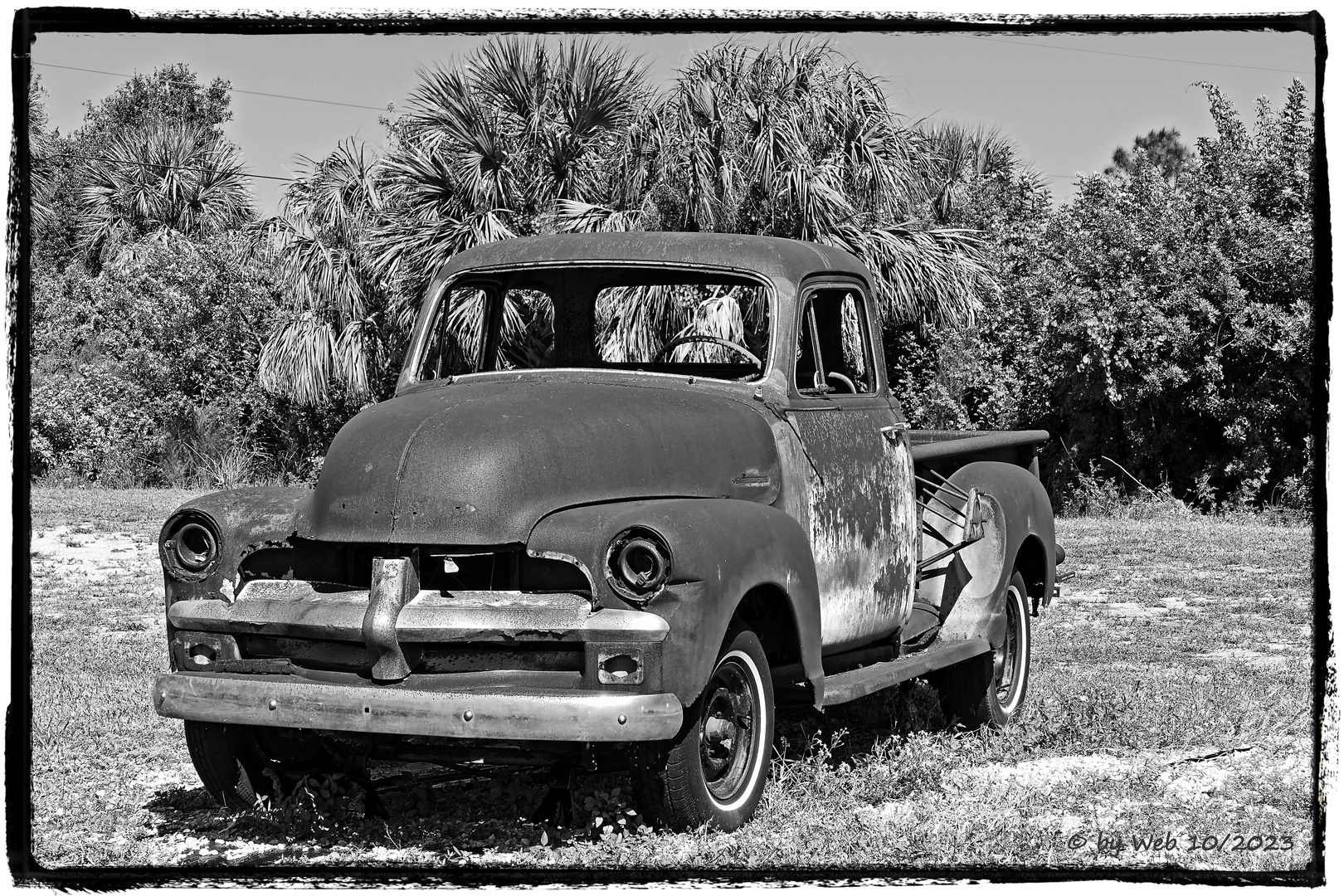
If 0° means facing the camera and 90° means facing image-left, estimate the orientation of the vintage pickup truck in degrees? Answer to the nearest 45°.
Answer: approximately 45°

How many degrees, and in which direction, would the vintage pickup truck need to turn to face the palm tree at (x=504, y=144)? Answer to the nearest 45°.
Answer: approximately 135° to its right

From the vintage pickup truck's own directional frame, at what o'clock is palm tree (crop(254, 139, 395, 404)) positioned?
The palm tree is roughly at 4 o'clock from the vintage pickup truck.

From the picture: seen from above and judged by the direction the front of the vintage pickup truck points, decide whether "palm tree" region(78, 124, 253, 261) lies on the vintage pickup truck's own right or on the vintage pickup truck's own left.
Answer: on the vintage pickup truck's own right

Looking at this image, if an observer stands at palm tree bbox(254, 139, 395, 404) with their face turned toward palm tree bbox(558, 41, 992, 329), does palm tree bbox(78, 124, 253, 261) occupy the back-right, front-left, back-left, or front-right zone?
back-left

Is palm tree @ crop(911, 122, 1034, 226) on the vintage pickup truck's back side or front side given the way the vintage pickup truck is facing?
on the back side

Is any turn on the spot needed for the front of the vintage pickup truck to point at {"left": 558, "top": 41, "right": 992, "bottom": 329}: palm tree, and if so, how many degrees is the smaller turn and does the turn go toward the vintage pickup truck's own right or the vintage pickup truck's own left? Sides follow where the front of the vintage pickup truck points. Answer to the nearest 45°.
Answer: approximately 135° to the vintage pickup truck's own right
